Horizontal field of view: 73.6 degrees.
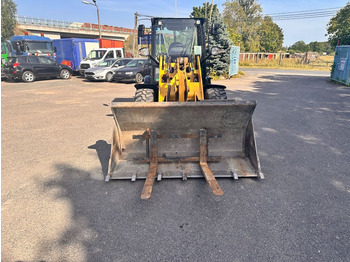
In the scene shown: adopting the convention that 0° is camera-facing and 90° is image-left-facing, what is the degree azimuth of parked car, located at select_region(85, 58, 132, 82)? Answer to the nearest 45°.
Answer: approximately 45°

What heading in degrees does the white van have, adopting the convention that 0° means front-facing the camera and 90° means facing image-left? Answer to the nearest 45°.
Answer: approximately 45°

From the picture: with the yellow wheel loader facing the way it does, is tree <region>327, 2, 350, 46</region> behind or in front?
behind

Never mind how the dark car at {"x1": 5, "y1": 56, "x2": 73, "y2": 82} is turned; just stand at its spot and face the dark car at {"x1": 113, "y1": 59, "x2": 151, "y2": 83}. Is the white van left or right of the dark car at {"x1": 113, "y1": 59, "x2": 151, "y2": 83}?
left

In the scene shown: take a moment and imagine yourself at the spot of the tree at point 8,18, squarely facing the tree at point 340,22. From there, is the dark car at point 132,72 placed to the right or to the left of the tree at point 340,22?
right

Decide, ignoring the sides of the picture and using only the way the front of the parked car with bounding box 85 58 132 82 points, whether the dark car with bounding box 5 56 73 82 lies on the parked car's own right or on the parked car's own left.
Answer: on the parked car's own right

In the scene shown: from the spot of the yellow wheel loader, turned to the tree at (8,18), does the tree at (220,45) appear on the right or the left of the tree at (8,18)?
right

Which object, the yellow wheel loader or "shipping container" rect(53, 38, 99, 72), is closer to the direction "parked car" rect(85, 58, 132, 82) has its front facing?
the yellow wheel loader

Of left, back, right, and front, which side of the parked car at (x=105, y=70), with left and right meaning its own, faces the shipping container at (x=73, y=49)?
right

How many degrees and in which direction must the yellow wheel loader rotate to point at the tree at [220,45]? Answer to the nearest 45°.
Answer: approximately 180°

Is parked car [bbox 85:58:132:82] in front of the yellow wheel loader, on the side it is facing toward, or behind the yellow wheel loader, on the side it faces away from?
behind
